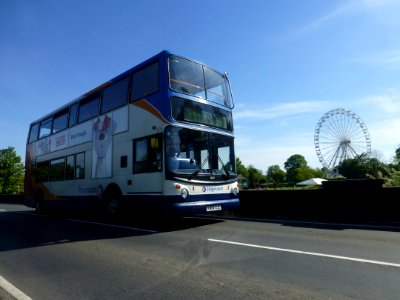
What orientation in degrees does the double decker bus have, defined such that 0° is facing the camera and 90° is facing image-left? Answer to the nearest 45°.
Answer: approximately 315°
